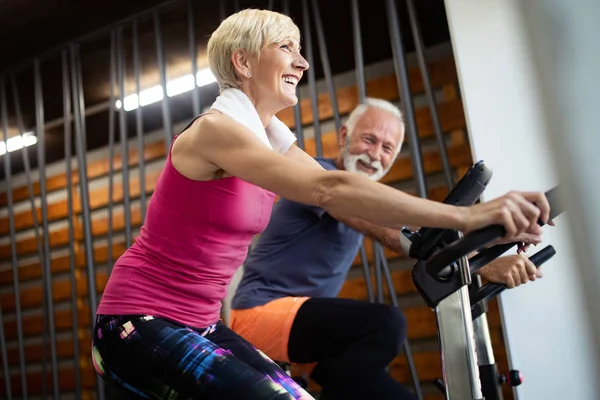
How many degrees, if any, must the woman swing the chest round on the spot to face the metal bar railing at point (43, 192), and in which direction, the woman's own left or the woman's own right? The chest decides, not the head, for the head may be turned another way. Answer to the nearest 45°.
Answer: approximately 135° to the woman's own left

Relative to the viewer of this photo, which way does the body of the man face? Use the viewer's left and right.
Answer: facing to the right of the viewer

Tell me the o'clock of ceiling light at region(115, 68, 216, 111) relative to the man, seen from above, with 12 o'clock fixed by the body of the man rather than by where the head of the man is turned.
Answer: The ceiling light is roughly at 8 o'clock from the man.

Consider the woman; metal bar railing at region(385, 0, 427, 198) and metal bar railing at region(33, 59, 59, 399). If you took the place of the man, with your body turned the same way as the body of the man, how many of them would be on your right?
1

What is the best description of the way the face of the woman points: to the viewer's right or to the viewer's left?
to the viewer's right

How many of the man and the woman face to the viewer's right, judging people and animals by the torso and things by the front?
2

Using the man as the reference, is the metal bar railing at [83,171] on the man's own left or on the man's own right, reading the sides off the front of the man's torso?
on the man's own left

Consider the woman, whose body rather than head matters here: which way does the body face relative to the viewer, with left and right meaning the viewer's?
facing to the right of the viewer
